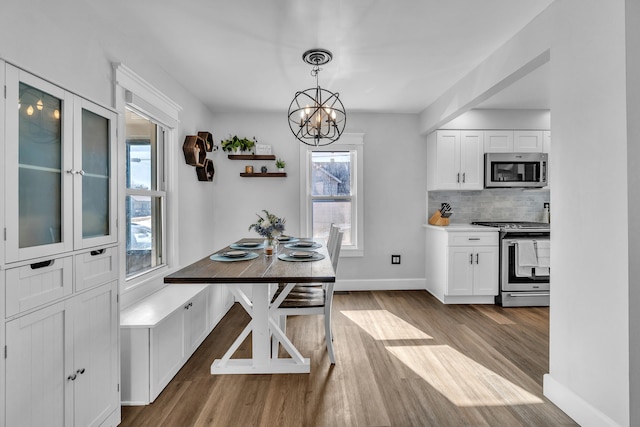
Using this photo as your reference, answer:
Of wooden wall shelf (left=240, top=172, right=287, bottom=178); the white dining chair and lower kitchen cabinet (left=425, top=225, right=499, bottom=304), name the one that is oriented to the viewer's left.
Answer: the white dining chair

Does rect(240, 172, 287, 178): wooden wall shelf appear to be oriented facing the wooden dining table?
yes

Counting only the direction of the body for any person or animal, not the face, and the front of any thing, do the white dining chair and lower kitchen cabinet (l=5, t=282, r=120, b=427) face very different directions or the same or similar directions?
very different directions

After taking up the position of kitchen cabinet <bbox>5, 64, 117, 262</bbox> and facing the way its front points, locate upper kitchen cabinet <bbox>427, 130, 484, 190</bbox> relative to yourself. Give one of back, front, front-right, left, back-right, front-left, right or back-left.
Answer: front-left

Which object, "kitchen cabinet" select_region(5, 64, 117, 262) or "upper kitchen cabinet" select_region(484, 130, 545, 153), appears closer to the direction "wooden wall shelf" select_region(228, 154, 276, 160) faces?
the kitchen cabinet

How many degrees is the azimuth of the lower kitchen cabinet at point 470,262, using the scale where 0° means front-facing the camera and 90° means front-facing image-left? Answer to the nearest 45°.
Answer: approximately 315°

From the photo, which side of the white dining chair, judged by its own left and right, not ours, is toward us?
left

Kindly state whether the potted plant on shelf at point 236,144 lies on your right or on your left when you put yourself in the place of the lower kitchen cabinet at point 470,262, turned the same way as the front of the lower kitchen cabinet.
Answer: on your right

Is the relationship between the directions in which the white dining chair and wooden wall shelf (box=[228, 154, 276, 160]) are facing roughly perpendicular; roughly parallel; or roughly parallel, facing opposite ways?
roughly perpendicular

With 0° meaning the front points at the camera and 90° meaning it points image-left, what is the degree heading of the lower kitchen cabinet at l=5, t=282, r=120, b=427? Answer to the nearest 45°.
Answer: approximately 315°

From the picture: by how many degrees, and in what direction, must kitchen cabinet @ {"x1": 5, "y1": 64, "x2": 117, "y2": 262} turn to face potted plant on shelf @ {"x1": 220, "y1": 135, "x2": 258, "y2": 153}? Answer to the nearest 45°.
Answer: approximately 90° to its left

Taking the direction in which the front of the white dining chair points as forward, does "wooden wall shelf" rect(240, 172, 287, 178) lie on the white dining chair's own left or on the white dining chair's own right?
on the white dining chair's own right

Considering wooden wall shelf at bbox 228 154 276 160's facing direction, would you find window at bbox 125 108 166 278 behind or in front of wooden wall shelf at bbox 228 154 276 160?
in front
